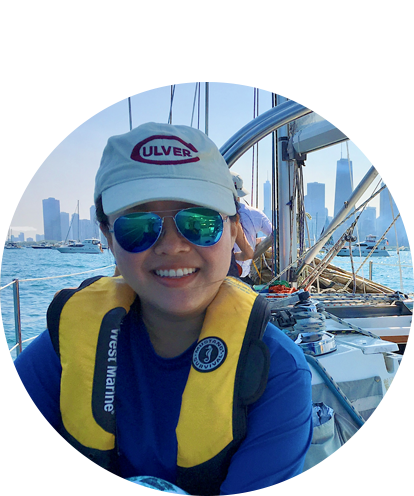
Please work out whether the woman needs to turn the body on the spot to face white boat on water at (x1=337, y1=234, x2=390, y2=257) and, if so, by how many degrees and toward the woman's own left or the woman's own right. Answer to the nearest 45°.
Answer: approximately 135° to the woman's own left

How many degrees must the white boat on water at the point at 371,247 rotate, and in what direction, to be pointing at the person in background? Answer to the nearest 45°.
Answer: approximately 90° to its left

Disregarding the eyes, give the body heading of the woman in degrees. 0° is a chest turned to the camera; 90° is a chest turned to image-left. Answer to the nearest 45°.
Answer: approximately 0°

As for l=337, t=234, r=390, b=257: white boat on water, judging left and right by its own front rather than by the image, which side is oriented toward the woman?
left

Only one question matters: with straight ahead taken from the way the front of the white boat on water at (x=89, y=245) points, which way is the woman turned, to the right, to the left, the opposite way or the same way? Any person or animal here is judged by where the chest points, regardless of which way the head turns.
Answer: to the left

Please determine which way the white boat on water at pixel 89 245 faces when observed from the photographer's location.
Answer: facing to the left of the viewer
